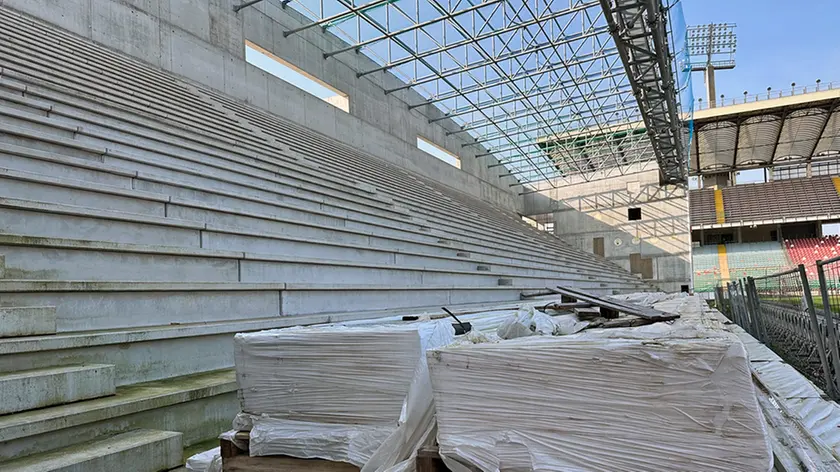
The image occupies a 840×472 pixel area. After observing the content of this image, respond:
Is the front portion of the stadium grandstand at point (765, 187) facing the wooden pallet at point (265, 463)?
yes

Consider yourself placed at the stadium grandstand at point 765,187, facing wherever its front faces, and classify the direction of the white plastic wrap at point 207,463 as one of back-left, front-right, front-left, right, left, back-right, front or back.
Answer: front

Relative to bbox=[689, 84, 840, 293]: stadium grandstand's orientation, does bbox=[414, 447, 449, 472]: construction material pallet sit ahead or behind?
ahead

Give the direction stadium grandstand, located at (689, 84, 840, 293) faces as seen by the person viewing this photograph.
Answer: facing the viewer

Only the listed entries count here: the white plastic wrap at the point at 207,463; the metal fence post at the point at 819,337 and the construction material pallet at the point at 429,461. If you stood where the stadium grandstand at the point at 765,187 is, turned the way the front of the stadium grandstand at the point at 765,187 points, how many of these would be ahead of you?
3

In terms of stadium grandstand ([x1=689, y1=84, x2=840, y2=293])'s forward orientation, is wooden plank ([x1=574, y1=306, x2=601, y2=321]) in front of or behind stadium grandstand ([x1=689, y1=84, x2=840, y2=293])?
in front

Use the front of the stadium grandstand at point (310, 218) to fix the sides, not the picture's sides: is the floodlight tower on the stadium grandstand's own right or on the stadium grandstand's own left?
on the stadium grandstand's own left

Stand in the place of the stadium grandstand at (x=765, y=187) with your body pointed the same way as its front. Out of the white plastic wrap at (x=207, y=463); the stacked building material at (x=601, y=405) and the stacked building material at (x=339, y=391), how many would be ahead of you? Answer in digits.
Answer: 3

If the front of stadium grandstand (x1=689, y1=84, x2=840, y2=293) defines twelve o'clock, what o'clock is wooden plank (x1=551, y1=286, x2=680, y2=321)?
The wooden plank is roughly at 12 o'clock from the stadium grandstand.

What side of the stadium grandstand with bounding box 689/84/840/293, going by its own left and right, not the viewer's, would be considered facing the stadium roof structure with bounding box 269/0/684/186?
front

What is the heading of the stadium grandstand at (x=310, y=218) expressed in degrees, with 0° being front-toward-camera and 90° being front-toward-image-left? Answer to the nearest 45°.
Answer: approximately 315°

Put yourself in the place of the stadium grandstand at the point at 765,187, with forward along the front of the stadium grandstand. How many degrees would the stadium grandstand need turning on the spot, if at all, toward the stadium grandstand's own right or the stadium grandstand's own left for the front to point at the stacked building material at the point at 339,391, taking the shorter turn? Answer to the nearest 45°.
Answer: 0° — it already faces it
